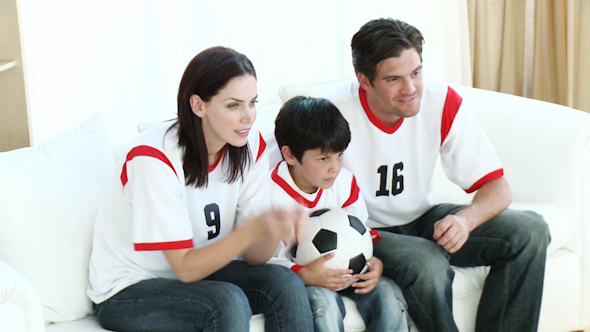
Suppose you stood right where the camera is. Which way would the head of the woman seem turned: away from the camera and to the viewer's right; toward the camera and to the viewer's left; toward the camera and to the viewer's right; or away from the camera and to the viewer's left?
toward the camera and to the viewer's right

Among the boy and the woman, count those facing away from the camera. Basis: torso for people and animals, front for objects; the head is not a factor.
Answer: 0

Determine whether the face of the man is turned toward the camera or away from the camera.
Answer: toward the camera

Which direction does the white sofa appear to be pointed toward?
toward the camera

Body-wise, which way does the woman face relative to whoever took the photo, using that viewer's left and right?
facing the viewer and to the right of the viewer
